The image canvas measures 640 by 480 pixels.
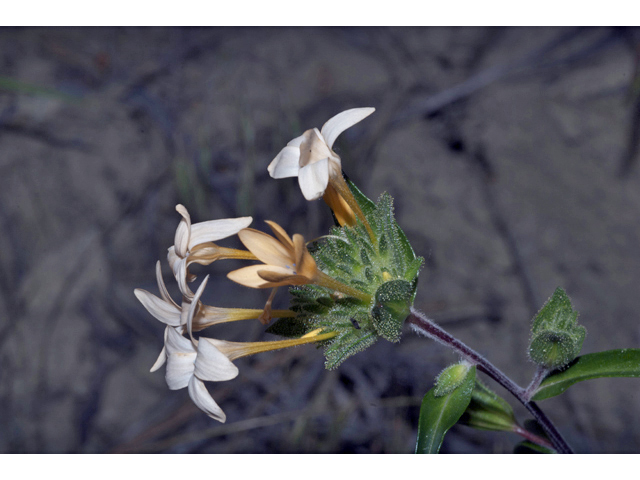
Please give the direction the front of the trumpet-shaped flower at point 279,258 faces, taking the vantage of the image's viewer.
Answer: facing the viewer and to the left of the viewer

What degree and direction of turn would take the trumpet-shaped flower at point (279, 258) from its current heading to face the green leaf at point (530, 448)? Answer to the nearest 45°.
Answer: approximately 180°
